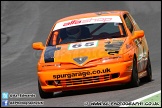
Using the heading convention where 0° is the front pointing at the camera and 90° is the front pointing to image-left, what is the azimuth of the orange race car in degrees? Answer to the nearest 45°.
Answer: approximately 0°
